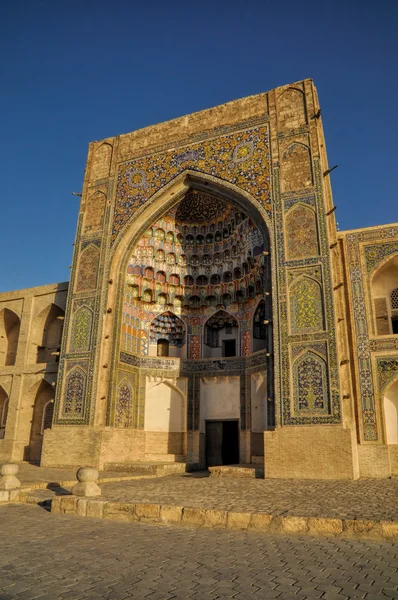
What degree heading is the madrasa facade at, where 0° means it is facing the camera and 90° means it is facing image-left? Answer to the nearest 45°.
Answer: approximately 45°

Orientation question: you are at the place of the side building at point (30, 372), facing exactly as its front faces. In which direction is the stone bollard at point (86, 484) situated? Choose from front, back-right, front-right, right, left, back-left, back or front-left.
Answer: front-left

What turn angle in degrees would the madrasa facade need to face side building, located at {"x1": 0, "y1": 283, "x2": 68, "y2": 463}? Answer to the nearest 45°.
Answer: approximately 45° to its right

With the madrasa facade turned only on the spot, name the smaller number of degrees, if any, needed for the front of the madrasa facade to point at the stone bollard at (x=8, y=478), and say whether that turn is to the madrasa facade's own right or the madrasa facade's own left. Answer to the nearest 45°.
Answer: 0° — it already faces it

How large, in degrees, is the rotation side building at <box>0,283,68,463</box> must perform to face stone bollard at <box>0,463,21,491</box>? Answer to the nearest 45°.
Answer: approximately 45° to its left

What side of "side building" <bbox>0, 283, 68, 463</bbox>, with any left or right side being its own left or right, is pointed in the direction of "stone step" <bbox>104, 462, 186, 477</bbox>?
left

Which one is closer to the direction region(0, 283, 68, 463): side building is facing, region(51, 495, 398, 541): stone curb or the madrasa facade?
the stone curb

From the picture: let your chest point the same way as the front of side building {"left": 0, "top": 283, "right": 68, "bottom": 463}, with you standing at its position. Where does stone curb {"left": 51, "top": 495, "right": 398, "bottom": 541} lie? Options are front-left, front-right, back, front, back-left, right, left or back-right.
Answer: front-left

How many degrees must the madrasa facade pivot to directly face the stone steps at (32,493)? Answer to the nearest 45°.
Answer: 0° — it already faces it

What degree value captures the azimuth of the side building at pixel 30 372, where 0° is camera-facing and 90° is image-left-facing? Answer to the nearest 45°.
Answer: approximately 45°

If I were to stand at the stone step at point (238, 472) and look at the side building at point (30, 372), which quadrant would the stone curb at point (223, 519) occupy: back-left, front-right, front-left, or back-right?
back-left
